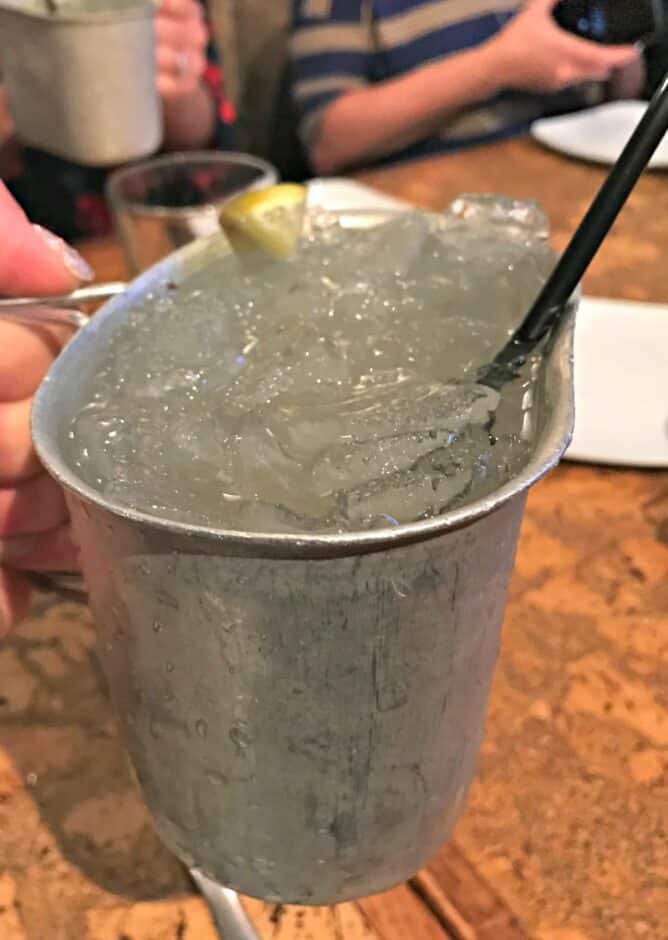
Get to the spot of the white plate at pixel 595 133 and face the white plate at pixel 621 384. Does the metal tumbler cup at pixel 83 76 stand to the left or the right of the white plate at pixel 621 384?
right

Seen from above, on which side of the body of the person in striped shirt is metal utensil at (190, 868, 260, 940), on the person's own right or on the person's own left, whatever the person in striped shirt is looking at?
on the person's own right

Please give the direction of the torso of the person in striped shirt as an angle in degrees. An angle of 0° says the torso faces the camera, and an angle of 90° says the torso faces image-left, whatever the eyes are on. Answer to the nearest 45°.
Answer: approximately 315°

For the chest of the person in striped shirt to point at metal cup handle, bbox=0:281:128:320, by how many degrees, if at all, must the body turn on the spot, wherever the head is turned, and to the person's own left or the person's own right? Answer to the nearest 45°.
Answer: approximately 45° to the person's own right

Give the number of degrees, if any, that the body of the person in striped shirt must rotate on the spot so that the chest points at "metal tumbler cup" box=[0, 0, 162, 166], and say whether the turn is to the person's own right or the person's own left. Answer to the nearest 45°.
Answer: approximately 45° to the person's own right

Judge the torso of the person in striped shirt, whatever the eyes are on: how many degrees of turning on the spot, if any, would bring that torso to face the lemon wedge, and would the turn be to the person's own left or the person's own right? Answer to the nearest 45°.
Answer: approximately 45° to the person's own right
